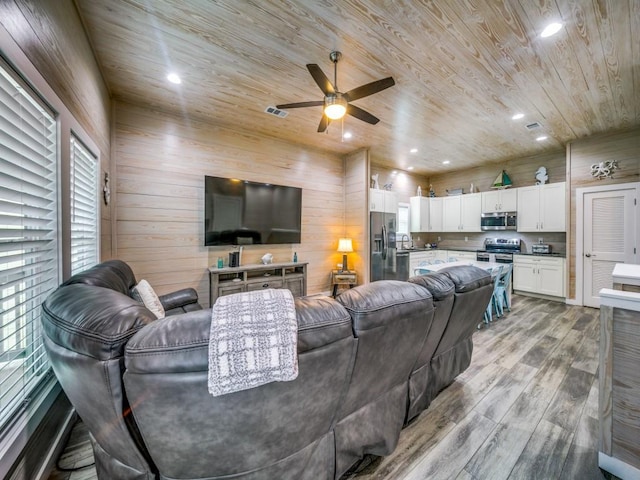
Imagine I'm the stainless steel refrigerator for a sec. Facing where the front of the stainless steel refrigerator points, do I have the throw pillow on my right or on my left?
on my right

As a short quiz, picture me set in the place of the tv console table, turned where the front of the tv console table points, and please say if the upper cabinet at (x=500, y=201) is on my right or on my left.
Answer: on my left

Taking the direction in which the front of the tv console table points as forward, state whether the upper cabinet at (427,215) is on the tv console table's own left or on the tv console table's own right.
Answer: on the tv console table's own left

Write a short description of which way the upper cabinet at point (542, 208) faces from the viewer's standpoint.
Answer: facing the viewer and to the left of the viewer

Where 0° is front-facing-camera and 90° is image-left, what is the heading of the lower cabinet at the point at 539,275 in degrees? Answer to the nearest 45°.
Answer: approximately 45°

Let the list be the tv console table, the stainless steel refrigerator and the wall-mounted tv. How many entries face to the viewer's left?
0

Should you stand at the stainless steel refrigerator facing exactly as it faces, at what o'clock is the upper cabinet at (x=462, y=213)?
The upper cabinet is roughly at 9 o'clock from the stainless steel refrigerator.

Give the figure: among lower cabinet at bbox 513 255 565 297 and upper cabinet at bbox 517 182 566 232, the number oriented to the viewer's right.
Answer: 0

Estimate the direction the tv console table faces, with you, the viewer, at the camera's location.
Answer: facing the viewer and to the right of the viewer

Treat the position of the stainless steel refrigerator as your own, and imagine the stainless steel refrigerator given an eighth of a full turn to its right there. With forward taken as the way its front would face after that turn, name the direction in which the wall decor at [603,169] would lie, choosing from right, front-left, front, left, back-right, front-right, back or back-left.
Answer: left

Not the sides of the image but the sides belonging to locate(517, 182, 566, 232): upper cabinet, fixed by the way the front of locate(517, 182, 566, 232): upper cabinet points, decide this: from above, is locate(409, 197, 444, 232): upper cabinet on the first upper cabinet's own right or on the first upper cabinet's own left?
on the first upper cabinet's own right

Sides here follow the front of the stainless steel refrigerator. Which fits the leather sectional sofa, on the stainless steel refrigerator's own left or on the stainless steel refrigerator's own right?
on the stainless steel refrigerator's own right

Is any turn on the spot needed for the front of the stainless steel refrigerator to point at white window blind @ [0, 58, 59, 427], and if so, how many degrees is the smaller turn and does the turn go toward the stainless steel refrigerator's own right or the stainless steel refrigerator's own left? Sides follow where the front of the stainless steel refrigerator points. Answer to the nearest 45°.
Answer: approximately 45° to the stainless steel refrigerator's own right
